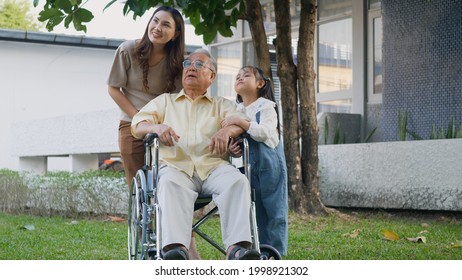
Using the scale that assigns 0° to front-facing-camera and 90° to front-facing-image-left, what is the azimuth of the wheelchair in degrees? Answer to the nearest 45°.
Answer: approximately 0°

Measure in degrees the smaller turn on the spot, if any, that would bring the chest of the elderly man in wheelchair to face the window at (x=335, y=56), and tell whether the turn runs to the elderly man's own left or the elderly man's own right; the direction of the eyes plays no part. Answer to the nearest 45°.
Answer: approximately 180°

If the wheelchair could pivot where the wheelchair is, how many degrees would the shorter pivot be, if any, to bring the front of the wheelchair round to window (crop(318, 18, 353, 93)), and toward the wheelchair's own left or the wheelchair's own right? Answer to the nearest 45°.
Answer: approximately 180°

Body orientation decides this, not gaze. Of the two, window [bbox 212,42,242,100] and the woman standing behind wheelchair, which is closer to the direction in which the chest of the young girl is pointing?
the woman standing behind wheelchair
